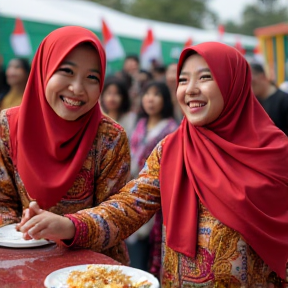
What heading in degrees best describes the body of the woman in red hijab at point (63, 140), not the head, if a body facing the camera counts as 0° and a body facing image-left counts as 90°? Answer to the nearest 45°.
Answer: approximately 0°

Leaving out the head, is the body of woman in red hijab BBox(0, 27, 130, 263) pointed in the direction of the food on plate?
yes

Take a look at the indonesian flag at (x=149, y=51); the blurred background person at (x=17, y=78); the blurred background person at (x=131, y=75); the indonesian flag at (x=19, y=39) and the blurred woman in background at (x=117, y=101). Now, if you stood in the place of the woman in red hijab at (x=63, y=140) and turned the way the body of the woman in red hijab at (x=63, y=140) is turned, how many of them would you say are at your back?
5

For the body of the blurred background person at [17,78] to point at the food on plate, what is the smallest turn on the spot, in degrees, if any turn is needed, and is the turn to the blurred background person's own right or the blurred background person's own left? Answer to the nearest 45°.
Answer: approximately 45° to the blurred background person's own left

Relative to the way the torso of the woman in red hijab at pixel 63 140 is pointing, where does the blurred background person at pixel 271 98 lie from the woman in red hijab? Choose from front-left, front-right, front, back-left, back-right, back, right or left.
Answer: back-left

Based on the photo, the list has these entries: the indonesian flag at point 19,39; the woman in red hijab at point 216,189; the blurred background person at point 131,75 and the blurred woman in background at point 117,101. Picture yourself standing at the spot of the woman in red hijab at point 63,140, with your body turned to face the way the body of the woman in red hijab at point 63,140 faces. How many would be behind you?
3

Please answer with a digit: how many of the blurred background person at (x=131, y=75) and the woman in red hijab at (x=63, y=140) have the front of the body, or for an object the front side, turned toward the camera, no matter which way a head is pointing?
2

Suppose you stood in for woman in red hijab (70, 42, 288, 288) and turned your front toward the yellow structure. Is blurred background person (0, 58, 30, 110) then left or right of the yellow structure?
left

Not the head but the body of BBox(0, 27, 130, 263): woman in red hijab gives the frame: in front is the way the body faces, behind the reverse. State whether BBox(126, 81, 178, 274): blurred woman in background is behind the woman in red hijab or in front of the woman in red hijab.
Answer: behind

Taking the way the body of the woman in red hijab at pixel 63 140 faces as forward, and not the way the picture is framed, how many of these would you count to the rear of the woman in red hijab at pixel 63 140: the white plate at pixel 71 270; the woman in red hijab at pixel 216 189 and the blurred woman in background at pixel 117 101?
1

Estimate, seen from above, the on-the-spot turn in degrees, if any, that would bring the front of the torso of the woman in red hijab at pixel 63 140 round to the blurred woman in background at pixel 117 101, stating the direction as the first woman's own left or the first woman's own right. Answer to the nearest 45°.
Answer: approximately 180°

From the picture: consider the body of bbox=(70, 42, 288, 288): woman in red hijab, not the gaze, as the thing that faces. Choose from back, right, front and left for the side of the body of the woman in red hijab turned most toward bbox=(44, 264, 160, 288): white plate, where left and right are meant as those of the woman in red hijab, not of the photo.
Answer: front
